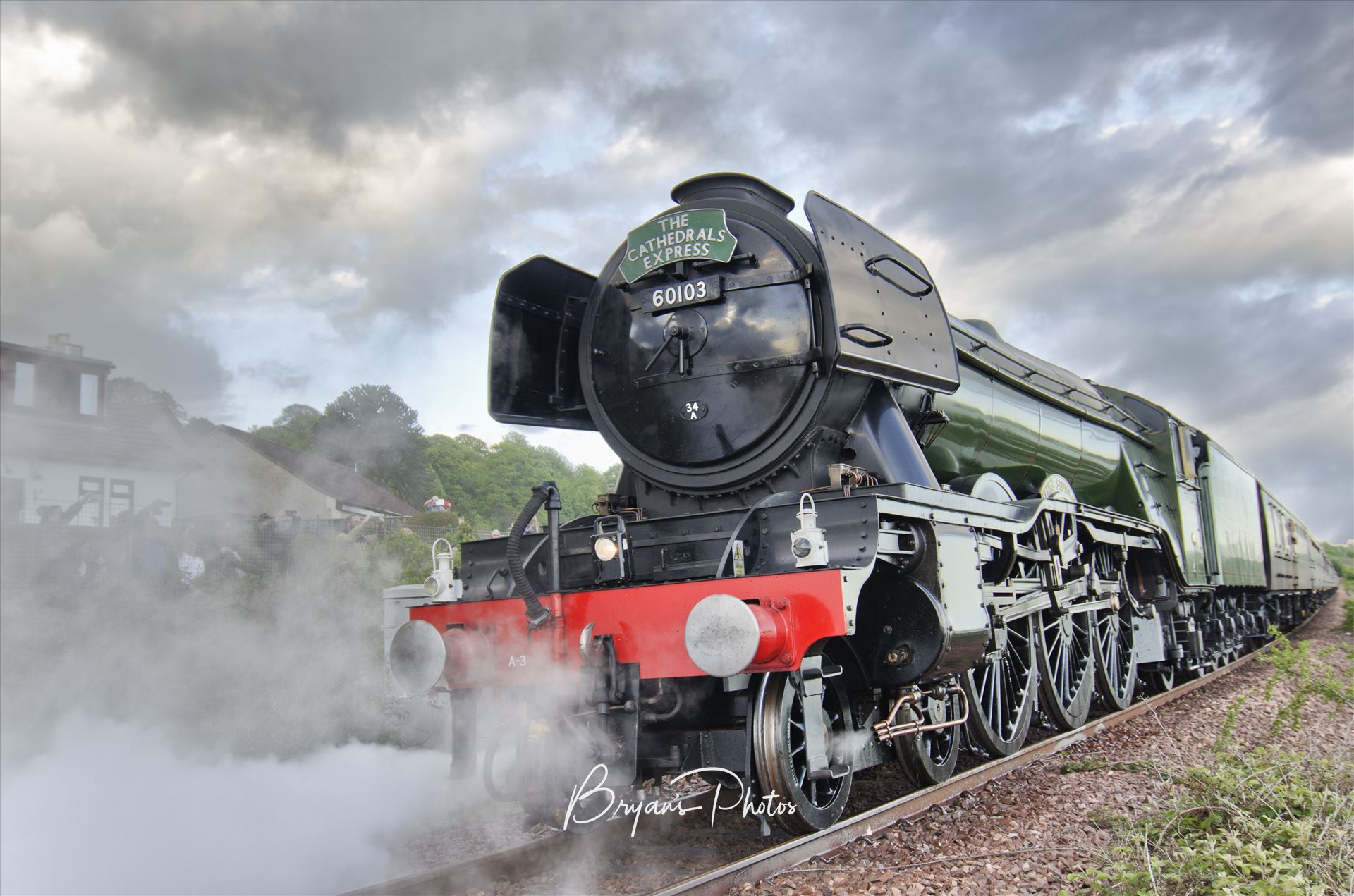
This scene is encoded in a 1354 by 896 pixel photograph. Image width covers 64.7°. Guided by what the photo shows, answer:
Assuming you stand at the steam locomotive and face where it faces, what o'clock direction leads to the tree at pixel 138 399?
The tree is roughly at 2 o'clock from the steam locomotive.

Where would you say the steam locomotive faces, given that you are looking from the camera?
facing the viewer and to the left of the viewer

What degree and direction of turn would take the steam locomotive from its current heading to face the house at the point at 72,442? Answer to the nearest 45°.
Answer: approximately 45° to its right

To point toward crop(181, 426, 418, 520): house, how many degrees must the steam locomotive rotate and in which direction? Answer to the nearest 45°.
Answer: approximately 90° to its right

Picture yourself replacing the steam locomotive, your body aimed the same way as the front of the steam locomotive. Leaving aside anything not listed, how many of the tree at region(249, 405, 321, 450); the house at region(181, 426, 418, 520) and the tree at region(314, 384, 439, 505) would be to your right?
3

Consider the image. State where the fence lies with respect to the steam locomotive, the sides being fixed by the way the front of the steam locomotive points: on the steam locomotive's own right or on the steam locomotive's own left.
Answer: on the steam locomotive's own right

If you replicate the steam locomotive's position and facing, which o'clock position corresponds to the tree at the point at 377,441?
The tree is roughly at 3 o'clock from the steam locomotive.

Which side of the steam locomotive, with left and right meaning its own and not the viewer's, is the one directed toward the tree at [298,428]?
right
